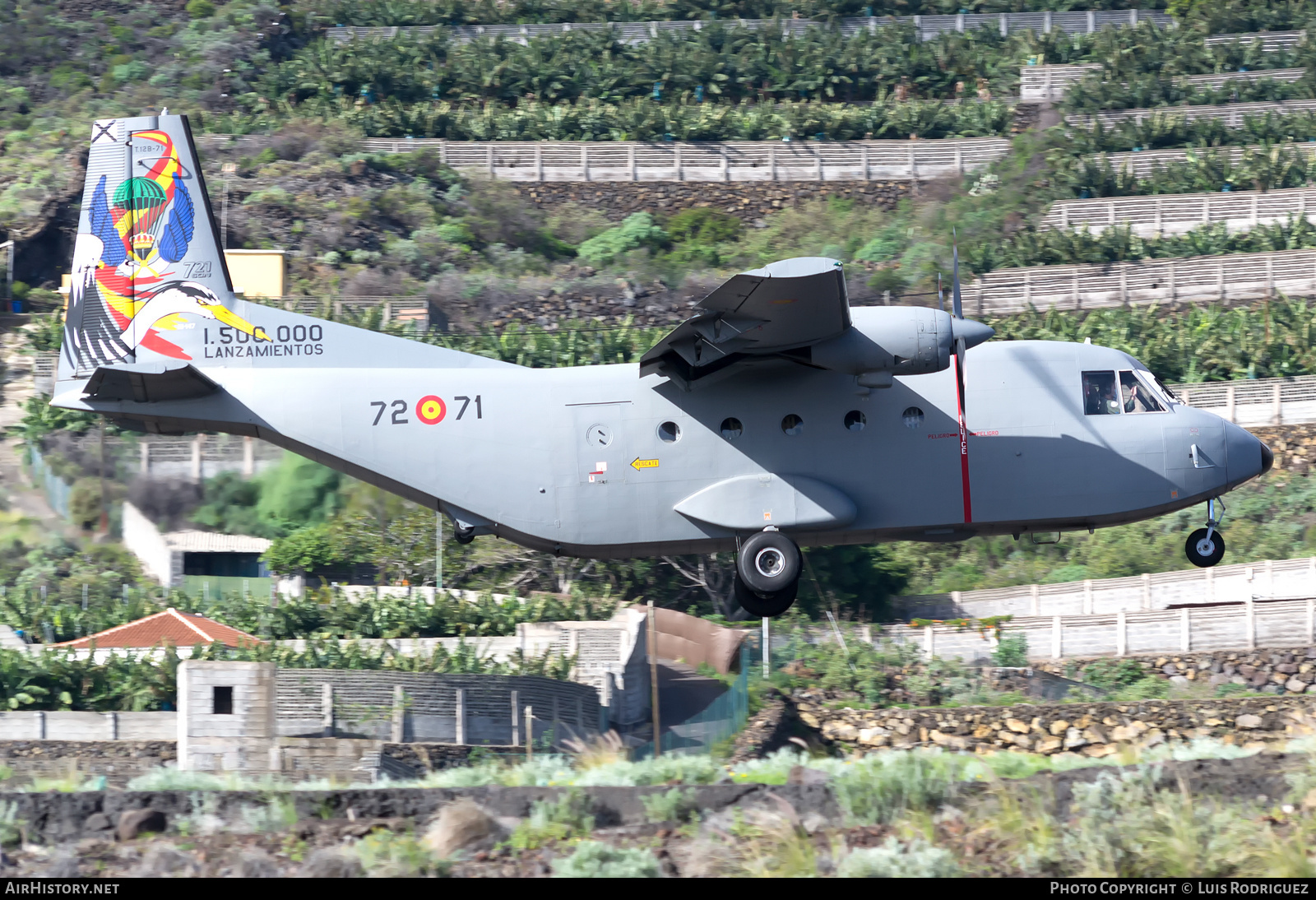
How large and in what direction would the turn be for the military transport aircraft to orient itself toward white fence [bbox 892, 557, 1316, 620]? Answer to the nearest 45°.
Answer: approximately 45° to its left

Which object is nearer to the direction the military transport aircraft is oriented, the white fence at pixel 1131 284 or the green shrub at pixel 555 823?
the white fence

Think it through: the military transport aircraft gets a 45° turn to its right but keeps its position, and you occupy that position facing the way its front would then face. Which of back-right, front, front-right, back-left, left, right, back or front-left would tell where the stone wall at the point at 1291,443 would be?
left

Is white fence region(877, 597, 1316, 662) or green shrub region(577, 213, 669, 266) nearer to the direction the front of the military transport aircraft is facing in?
the white fence

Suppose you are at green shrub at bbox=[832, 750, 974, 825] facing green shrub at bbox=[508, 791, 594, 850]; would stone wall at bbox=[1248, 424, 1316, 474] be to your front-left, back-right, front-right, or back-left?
back-right

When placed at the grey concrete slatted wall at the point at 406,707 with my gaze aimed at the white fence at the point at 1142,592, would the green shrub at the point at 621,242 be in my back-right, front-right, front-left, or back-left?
front-left

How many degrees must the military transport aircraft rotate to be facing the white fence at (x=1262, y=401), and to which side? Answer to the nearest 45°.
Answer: approximately 45° to its left

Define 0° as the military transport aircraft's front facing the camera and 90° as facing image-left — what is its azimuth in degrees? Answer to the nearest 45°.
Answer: approximately 270°

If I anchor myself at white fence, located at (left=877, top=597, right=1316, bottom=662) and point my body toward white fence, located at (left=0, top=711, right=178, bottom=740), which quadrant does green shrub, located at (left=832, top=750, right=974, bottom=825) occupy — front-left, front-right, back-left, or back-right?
front-left

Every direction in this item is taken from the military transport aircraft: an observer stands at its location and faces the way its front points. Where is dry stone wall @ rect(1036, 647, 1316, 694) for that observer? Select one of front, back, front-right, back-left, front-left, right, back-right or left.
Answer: front-left

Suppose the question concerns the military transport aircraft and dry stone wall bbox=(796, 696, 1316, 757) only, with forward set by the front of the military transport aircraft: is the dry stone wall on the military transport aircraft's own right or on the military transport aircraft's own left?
on the military transport aircraft's own left

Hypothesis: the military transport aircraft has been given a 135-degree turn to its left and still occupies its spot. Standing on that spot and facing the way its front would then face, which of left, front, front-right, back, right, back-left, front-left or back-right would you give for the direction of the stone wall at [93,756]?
front

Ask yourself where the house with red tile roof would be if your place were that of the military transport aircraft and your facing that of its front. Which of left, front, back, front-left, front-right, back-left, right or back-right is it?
back-left

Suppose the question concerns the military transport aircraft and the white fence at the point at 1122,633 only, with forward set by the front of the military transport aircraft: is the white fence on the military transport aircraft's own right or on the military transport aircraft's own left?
on the military transport aircraft's own left

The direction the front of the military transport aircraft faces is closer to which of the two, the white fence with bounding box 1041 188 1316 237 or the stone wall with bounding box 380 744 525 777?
the white fence
